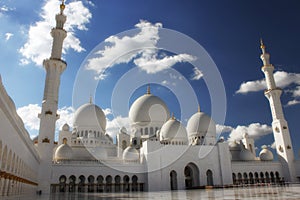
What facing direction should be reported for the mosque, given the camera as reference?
facing the viewer
